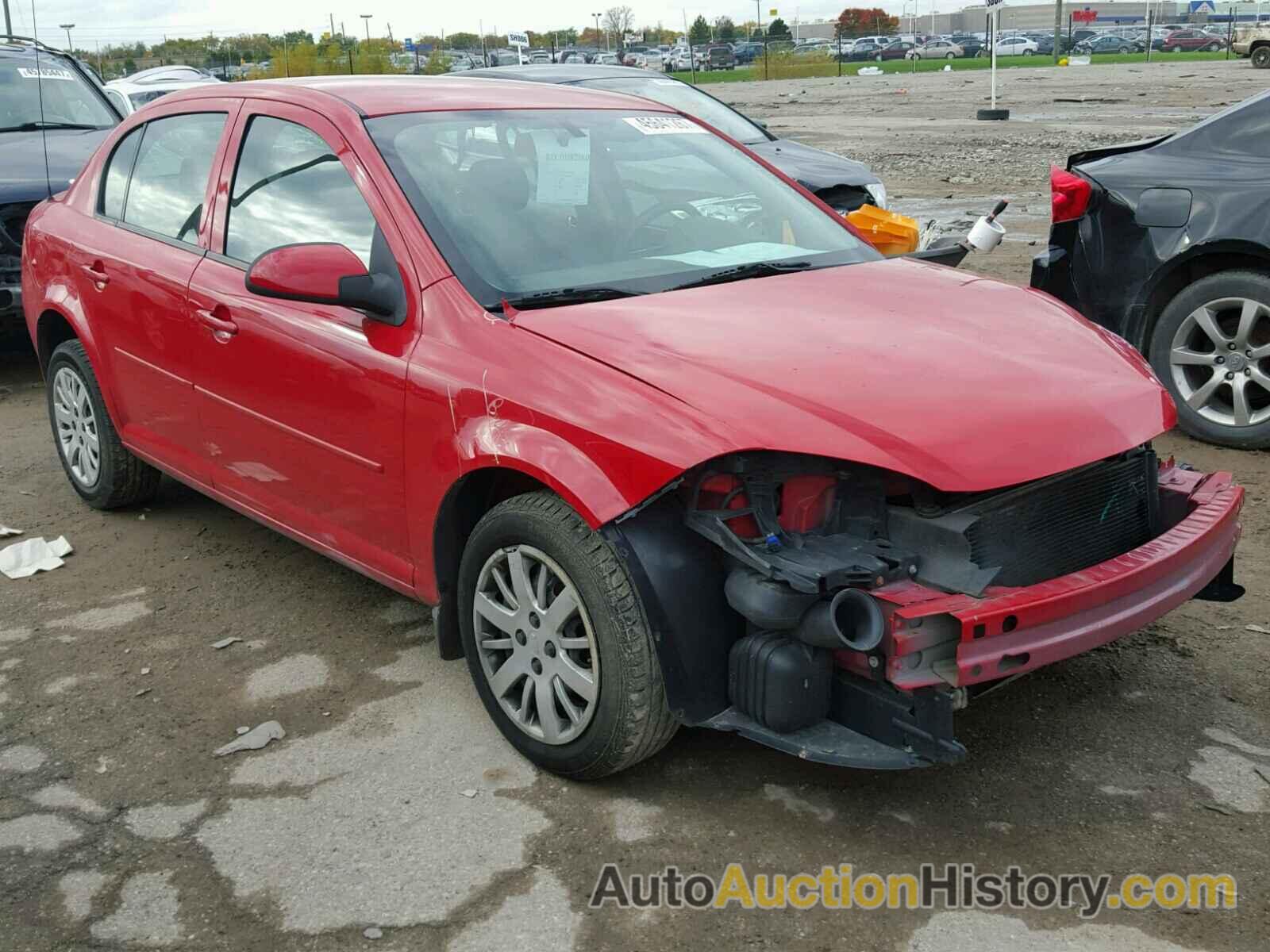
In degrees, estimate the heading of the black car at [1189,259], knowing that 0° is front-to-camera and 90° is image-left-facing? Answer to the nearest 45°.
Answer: approximately 270°

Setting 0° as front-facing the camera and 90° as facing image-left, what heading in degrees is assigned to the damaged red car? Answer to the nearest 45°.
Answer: approximately 315°

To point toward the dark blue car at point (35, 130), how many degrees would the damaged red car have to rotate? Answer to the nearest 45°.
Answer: approximately 180°

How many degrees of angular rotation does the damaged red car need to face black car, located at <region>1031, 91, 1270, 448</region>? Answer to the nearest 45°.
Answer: approximately 90° to its left

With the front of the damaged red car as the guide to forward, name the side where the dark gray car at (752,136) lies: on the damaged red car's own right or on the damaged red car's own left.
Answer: on the damaged red car's own left

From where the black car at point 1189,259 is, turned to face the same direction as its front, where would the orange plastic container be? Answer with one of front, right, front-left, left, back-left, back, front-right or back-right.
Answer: back
